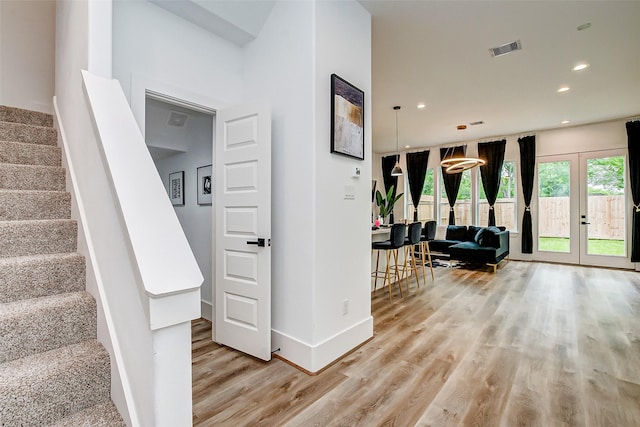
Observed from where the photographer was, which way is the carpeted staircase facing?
facing the viewer and to the right of the viewer

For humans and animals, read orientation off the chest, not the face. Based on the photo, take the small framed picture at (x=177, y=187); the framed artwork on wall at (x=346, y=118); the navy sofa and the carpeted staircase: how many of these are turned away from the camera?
0

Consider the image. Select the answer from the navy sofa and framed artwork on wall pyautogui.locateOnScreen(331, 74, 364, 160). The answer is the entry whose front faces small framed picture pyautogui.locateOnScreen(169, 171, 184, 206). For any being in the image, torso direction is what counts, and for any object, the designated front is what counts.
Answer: the navy sofa

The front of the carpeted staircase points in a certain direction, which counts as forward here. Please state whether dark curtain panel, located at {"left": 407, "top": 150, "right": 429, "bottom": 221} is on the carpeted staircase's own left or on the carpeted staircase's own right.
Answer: on the carpeted staircase's own left

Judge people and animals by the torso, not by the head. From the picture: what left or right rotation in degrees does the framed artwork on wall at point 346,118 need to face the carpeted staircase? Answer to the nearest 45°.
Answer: approximately 90° to its right

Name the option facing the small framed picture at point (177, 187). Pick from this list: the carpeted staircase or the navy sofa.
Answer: the navy sofa

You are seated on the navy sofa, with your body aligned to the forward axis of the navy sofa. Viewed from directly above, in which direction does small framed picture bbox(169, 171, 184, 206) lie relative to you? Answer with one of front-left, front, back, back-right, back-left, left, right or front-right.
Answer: front

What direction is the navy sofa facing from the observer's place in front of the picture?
facing the viewer and to the left of the viewer

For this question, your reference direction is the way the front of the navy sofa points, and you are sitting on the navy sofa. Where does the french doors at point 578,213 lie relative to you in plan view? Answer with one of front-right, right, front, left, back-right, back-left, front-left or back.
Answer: left

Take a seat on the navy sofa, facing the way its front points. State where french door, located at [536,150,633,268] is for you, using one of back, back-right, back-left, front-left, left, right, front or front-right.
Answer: left
